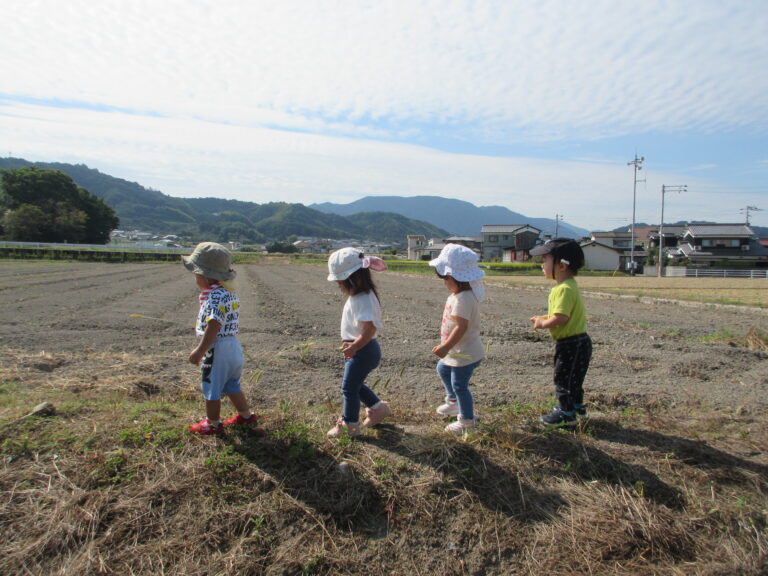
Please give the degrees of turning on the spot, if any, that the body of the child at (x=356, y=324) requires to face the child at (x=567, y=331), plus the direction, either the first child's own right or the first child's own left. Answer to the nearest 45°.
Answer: approximately 180°

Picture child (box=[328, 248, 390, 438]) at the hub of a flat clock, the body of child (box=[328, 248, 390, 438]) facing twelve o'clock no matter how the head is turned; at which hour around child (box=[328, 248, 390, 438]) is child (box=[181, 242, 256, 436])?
child (box=[181, 242, 256, 436]) is roughly at 12 o'clock from child (box=[328, 248, 390, 438]).

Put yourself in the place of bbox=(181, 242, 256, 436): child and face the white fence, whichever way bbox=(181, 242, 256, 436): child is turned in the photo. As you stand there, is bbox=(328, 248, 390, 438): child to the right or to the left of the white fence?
right

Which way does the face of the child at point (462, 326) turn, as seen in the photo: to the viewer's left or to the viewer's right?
to the viewer's left

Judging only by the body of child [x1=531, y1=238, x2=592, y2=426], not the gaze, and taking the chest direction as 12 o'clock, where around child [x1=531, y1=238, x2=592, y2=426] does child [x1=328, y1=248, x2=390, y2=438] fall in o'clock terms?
child [x1=328, y1=248, x2=390, y2=438] is roughly at 11 o'clock from child [x1=531, y1=238, x2=592, y2=426].

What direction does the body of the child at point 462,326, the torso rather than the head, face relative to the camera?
to the viewer's left

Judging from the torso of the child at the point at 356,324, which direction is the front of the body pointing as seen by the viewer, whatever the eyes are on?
to the viewer's left

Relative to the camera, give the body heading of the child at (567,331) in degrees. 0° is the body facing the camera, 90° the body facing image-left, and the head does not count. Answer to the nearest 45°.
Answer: approximately 90°

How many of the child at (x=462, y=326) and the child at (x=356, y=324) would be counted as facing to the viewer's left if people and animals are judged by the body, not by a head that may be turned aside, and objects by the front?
2
